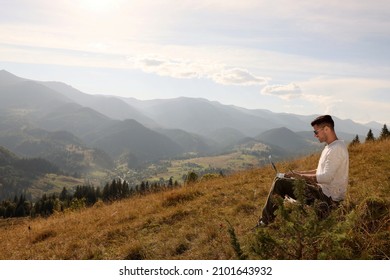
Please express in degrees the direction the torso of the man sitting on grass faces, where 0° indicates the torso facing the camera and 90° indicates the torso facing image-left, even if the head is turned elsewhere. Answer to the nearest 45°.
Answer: approximately 90°

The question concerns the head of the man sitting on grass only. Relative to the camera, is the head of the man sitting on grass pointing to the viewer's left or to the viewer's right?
to the viewer's left
